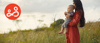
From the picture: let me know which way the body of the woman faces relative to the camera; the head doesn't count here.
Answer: to the viewer's left
